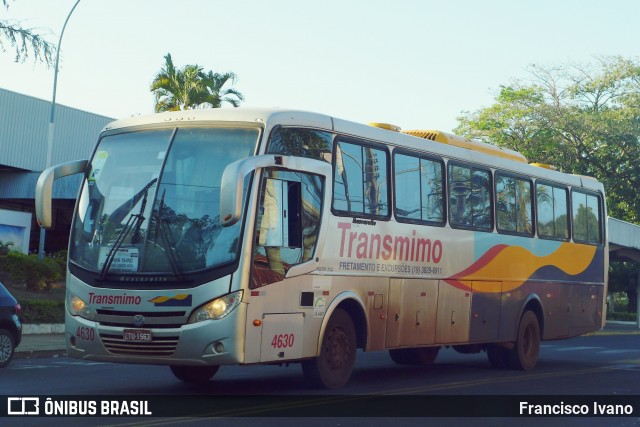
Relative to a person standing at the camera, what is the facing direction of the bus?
facing the viewer and to the left of the viewer

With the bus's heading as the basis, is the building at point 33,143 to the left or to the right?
on its right

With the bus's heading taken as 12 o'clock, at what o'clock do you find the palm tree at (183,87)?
The palm tree is roughly at 4 o'clock from the bus.

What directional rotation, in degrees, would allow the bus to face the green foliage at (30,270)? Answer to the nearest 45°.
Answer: approximately 90° to its right
